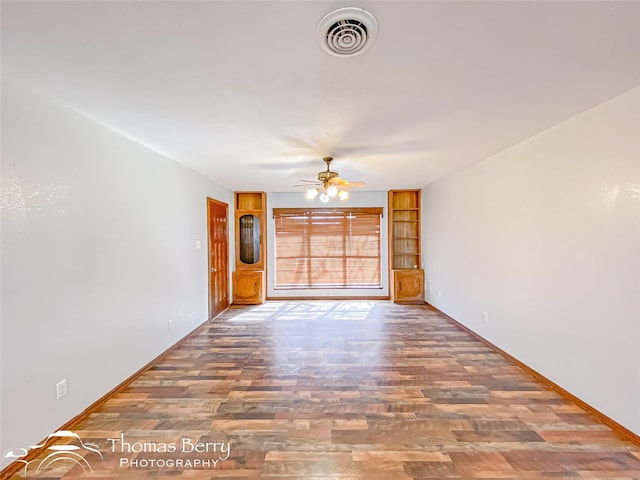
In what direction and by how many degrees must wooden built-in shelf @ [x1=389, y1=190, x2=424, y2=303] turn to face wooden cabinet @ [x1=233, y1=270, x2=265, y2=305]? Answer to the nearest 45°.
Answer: approximately 90° to its right

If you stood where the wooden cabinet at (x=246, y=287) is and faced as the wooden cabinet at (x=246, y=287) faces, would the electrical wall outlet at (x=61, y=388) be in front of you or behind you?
in front

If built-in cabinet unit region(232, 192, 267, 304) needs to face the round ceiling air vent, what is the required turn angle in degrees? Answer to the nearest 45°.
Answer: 0° — it already faces it

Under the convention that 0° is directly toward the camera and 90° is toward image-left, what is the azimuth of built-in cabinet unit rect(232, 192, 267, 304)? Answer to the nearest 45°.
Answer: approximately 0°

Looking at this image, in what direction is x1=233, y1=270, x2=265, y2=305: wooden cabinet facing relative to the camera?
toward the camera

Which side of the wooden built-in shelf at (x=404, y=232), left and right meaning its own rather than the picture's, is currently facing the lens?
front

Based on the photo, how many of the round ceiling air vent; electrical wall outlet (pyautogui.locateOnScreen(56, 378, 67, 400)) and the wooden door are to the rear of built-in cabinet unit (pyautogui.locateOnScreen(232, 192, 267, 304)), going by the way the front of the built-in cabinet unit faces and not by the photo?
0

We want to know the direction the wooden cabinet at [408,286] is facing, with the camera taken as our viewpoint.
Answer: facing the viewer

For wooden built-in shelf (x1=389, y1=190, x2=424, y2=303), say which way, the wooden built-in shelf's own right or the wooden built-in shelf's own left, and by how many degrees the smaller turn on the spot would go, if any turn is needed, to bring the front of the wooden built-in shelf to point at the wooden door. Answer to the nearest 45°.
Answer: approximately 45° to the wooden built-in shelf's own right

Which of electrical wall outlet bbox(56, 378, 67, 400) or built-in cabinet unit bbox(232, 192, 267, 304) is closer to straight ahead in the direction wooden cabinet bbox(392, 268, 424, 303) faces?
the electrical wall outlet

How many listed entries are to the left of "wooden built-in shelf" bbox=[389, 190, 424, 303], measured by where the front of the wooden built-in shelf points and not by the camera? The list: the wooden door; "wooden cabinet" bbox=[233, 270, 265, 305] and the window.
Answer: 0

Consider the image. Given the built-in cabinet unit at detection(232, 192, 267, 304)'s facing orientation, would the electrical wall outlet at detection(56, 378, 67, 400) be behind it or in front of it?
in front

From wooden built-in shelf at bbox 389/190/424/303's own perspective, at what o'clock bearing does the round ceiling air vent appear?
The round ceiling air vent is roughly at 12 o'clock from the wooden built-in shelf.

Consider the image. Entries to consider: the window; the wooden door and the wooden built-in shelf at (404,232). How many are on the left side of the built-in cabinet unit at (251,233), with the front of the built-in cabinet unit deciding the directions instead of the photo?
2

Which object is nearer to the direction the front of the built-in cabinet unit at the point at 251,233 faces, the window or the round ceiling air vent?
the round ceiling air vent

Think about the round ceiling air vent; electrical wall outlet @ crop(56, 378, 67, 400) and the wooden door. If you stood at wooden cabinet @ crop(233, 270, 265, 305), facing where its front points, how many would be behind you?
0

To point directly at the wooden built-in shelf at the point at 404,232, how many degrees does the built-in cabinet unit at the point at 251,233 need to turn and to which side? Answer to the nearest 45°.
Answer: approximately 90° to its left

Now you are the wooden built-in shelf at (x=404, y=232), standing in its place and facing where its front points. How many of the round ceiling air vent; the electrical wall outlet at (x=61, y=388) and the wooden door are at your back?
0

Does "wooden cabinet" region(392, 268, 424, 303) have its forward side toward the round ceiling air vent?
yes

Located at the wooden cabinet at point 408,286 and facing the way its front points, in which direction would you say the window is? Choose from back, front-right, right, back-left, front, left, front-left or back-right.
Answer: right
